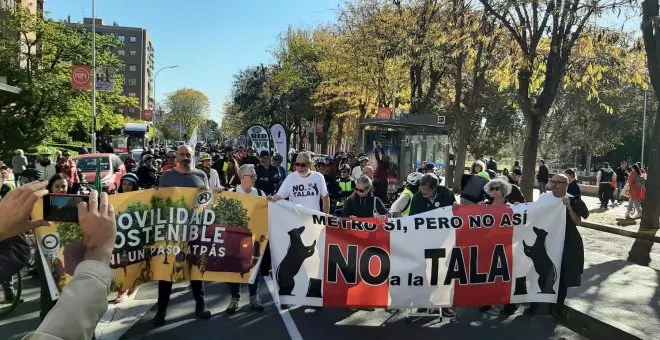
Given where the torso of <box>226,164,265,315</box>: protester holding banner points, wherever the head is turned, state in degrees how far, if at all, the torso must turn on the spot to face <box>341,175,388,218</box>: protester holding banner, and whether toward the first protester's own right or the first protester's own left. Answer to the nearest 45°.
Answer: approximately 90° to the first protester's own left

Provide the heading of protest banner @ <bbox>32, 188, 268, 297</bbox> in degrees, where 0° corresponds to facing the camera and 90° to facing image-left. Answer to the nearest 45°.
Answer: approximately 0°

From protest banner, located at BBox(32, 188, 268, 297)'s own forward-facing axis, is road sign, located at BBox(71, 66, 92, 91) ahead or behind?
behind

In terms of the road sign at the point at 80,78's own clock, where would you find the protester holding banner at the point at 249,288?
The protester holding banner is roughly at 12 o'clock from the road sign.

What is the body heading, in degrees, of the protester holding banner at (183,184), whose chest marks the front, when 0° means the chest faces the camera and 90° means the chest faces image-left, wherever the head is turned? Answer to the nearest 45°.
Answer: approximately 0°
